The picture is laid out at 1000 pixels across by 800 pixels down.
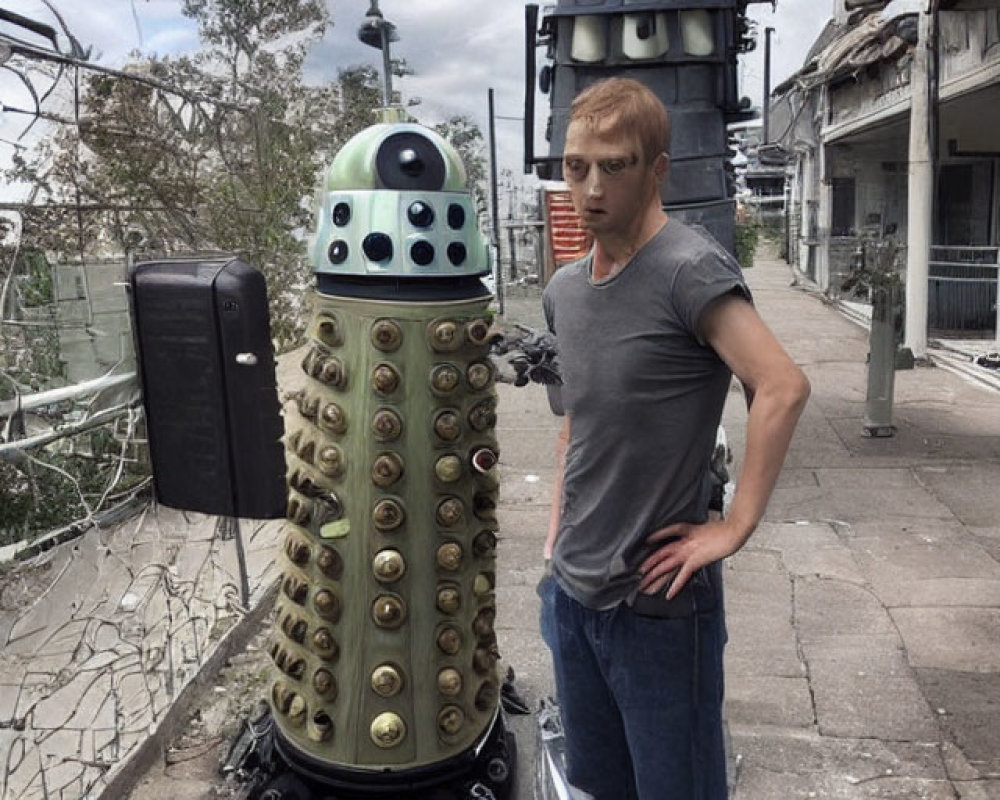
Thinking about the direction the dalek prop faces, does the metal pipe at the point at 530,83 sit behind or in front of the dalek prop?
behind

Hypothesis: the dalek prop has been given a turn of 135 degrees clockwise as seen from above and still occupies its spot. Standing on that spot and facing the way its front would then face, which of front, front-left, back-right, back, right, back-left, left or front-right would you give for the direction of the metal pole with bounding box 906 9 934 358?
right

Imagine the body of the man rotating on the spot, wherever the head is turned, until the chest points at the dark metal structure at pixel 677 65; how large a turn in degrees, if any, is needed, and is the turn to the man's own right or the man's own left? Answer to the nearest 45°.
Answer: approximately 135° to the man's own right

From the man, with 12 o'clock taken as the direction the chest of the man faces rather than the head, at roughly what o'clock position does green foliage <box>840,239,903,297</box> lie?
The green foliage is roughly at 5 o'clock from the man.

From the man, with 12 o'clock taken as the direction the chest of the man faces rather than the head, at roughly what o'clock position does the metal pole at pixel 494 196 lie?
The metal pole is roughly at 4 o'clock from the man.

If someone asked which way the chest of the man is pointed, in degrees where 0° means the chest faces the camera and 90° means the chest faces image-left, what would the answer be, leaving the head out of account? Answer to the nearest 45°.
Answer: approximately 45°

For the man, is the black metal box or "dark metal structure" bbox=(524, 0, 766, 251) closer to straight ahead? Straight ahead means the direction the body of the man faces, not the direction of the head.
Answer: the black metal box

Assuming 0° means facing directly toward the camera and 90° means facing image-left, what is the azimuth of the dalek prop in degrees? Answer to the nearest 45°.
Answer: approximately 0°

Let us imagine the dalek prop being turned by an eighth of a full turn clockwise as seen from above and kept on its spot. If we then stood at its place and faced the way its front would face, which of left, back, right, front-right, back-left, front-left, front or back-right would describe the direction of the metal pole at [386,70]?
back-right

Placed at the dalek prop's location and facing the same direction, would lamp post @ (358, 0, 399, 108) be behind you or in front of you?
behind
